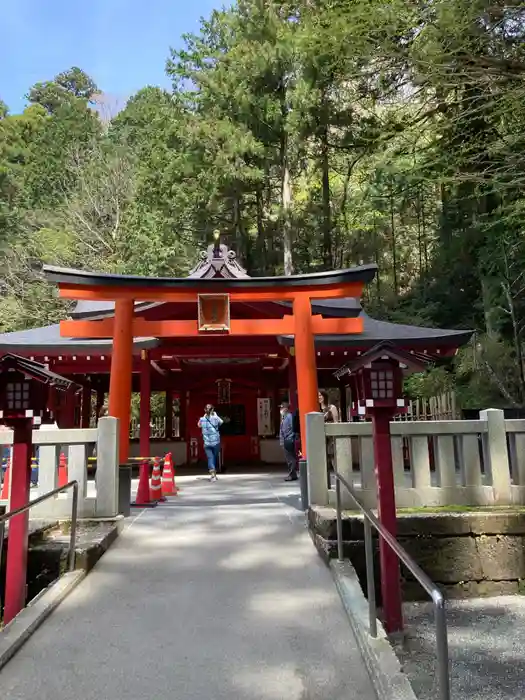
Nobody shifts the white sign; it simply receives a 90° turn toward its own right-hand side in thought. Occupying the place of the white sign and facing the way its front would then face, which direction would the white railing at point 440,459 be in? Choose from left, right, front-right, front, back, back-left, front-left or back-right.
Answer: left

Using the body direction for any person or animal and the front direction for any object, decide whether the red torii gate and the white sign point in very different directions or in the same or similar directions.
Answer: same or similar directions

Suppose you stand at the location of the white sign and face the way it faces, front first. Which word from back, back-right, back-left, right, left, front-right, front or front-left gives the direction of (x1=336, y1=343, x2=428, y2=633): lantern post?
front

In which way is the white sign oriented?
toward the camera

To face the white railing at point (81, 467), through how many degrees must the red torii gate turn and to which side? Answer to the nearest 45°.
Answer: approximately 45° to its right

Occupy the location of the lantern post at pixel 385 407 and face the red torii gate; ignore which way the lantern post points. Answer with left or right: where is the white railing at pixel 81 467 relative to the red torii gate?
left

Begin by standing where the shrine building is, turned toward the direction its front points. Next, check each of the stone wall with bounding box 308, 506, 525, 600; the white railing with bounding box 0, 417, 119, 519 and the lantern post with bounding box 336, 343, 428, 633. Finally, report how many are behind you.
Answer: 0

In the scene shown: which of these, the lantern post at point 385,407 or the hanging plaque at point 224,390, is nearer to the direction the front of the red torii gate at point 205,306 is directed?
the lantern post

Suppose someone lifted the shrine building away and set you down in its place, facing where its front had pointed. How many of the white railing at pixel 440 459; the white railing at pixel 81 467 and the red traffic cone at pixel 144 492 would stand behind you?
0

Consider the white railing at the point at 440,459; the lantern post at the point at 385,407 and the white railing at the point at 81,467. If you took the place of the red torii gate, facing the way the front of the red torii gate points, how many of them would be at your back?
0

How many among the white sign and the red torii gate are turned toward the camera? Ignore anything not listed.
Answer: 2

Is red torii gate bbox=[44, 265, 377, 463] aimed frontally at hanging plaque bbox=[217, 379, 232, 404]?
no

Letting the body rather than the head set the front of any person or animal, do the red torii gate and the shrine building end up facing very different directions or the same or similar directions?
same or similar directions

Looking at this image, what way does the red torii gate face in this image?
toward the camera

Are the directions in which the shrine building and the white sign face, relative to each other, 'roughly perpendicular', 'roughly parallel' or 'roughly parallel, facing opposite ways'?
roughly parallel

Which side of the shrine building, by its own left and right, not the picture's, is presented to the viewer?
front

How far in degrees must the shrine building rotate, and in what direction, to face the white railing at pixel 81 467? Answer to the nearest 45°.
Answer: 0° — it already faces it
